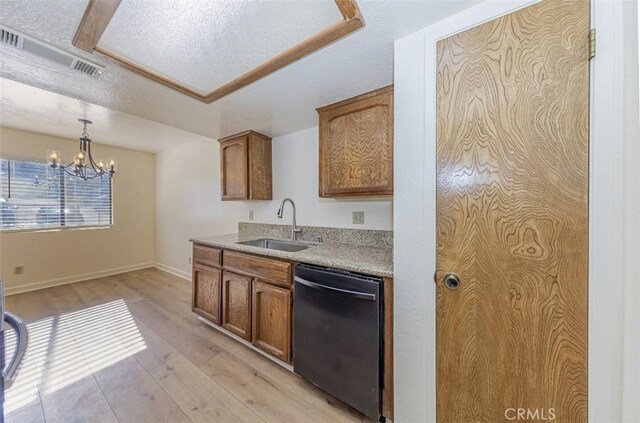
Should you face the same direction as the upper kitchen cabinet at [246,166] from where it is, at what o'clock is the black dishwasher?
The black dishwasher is roughly at 10 o'clock from the upper kitchen cabinet.

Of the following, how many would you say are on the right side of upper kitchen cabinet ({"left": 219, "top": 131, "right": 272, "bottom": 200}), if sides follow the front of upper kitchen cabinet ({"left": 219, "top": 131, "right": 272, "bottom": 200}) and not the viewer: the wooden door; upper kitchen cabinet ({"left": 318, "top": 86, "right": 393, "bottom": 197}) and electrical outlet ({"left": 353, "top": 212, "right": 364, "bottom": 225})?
0

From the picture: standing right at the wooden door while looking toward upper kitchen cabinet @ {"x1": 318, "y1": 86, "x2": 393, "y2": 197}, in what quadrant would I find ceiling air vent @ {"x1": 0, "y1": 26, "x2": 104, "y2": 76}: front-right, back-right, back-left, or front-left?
front-left

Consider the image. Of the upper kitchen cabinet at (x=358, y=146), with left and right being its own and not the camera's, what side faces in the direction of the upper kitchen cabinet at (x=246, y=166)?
right

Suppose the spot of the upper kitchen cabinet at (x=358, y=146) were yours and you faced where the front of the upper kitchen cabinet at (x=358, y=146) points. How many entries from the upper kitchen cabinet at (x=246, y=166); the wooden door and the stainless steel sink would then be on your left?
1

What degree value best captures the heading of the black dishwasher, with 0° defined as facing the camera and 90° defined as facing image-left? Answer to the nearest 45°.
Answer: approximately 45°

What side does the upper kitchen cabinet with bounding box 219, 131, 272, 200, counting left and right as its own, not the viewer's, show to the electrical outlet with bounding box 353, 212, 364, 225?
left

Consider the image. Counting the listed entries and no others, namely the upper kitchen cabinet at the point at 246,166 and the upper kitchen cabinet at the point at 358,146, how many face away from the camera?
0

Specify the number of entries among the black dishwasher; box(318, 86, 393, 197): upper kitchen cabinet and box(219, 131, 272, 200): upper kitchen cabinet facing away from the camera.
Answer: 0

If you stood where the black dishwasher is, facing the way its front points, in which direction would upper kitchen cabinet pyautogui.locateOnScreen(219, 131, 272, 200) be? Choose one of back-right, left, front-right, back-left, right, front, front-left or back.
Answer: right

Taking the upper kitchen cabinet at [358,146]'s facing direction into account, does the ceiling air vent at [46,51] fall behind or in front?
in front

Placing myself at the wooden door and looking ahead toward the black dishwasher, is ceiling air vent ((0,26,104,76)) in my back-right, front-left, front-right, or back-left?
front-left

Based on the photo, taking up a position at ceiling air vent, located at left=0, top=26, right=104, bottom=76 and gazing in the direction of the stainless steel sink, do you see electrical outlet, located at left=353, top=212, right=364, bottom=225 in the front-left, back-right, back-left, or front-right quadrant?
front-right

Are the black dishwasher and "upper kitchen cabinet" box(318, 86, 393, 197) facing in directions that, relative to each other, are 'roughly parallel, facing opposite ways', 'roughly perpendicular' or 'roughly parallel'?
roughly parallel

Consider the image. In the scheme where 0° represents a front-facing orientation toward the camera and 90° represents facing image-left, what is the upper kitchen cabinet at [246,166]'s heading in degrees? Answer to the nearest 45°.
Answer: approximately 45°

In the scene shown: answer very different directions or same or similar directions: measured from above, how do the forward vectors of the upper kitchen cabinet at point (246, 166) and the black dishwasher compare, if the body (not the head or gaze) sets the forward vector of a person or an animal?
same or similar directions

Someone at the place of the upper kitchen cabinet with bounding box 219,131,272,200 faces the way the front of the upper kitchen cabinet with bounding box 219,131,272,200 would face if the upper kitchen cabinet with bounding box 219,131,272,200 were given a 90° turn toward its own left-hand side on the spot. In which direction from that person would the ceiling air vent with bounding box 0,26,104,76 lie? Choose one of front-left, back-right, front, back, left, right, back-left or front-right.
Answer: right
